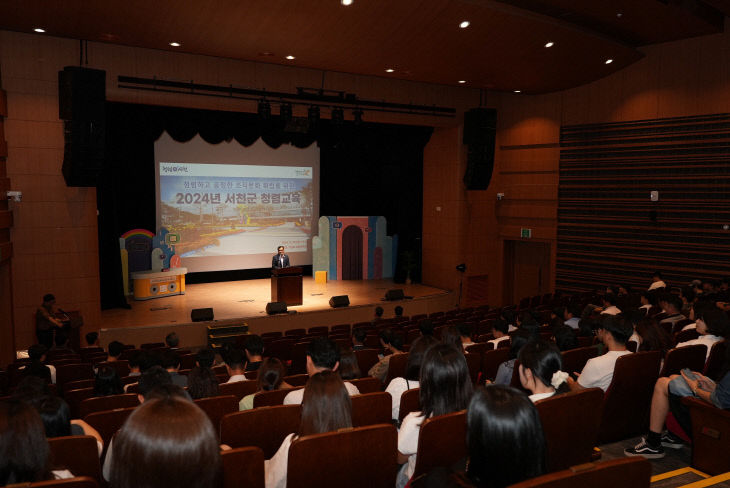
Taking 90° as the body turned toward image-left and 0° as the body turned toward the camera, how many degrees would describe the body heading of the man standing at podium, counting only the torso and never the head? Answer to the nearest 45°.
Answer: approximately 0°

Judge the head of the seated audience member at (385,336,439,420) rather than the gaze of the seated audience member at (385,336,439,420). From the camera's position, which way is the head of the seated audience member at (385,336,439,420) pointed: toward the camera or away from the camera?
away from the camera

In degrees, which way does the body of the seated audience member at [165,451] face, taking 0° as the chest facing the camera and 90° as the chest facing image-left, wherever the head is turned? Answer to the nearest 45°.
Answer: approximately 180°

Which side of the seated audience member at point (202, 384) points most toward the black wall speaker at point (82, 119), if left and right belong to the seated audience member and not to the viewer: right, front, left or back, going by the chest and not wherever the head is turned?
front

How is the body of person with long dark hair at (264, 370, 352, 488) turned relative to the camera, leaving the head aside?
away from the camera

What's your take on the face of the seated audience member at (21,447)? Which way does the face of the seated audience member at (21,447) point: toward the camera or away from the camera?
away from the camera

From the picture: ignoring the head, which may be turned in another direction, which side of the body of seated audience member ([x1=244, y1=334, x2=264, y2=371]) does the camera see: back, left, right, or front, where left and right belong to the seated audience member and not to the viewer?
back

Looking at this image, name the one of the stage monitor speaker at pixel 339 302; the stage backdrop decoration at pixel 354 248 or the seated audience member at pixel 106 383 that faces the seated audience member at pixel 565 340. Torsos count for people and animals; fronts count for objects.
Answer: the stage backdrop decoration

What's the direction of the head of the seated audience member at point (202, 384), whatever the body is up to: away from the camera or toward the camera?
away from the camera

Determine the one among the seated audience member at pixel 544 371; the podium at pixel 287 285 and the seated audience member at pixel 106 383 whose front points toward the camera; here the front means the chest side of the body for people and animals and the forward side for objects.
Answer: the podium

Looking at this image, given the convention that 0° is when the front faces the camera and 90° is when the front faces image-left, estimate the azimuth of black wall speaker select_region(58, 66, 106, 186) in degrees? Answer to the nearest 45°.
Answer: approximately 315°

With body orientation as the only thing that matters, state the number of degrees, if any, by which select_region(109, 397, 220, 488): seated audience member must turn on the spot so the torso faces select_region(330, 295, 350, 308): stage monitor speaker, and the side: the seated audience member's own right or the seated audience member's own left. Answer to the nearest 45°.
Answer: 0° — they already face it

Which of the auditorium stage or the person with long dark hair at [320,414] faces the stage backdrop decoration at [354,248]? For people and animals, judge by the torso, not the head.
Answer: the person with long dark hair

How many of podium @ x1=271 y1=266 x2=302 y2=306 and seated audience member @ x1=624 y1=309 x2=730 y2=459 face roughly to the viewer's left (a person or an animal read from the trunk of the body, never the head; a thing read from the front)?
1

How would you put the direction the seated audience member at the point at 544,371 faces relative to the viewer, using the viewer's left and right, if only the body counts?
facing away from the viewer and to the left of the viewer

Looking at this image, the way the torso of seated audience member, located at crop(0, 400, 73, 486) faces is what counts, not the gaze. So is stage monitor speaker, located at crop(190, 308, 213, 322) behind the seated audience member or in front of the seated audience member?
in front

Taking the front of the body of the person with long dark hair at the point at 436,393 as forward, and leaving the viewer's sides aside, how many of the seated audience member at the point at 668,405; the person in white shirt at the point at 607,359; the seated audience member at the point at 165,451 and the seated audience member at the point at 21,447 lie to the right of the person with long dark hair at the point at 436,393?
2

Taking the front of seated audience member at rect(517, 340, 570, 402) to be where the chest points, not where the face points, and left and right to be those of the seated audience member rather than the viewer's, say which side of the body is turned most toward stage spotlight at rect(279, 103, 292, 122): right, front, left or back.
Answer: front

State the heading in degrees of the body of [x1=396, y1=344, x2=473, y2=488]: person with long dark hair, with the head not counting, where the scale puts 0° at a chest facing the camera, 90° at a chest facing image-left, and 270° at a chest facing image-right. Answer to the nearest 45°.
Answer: approximately 135°

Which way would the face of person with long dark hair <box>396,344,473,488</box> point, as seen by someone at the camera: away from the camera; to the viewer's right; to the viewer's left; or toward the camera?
away from the camera
